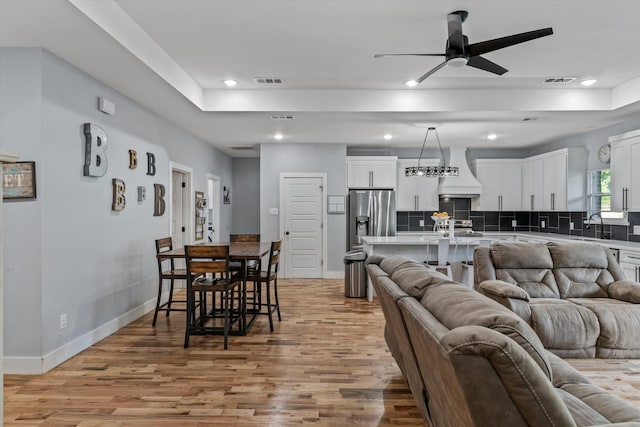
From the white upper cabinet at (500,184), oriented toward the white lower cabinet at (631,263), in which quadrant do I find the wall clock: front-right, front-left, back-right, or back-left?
front-left

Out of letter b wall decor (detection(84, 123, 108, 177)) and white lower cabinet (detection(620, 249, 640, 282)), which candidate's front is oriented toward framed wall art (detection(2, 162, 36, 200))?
the white lower cabinet

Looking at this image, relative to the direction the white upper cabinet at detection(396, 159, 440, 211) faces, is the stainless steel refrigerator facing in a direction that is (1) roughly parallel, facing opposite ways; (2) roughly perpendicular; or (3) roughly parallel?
roughly parallel

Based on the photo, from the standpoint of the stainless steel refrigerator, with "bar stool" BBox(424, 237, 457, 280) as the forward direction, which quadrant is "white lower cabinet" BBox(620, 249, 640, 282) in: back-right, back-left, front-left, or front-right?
front-left

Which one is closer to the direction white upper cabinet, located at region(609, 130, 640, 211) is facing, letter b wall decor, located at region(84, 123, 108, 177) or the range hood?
the letter b wall decor

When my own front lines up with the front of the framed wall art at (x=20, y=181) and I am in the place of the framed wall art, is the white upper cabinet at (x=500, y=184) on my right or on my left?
on my left

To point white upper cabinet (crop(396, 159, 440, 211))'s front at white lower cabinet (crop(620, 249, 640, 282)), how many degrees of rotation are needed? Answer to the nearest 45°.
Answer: approximately 45° to its left

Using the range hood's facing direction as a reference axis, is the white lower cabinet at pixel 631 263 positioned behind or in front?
in front

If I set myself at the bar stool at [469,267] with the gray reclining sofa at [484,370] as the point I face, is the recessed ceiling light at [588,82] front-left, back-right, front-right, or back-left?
front-left

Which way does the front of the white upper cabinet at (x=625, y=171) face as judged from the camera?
facing the viewer and to the left of the viewer

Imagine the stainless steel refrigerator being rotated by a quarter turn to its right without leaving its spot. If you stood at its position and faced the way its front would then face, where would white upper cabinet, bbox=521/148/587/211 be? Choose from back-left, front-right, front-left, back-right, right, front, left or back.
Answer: back

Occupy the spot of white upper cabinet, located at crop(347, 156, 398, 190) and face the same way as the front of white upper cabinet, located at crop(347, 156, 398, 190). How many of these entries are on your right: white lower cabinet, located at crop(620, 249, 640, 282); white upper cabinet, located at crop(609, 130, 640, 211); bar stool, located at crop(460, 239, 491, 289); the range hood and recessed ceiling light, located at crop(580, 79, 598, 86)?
0

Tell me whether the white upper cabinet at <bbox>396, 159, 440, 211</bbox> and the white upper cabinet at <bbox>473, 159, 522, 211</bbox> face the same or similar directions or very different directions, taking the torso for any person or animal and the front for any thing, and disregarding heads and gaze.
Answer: same or similar directions

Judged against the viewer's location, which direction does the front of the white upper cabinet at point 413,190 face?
facing the viewer

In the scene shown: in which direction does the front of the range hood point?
toward the camera

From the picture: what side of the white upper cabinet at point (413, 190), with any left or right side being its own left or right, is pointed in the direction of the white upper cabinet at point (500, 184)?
left

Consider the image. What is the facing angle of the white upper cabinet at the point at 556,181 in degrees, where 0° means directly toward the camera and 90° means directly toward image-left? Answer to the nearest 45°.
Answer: approximately 45°

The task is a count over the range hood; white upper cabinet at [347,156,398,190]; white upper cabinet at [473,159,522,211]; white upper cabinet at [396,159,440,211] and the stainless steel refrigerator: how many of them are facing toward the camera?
5

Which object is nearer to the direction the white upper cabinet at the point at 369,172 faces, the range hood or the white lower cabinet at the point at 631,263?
the white lower cabinet

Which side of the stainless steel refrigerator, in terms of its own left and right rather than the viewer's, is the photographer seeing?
front

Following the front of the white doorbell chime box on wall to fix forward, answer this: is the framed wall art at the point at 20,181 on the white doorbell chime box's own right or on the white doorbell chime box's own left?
on the white doorbell chime box's own right
